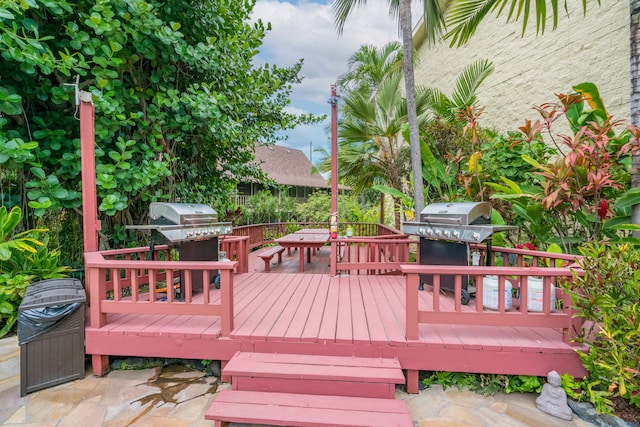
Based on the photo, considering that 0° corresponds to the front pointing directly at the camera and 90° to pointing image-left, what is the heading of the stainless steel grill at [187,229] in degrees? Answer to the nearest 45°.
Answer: approximately 315°

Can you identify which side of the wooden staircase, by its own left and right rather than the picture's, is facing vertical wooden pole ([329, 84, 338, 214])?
back

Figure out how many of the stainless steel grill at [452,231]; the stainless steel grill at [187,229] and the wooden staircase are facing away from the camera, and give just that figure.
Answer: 0

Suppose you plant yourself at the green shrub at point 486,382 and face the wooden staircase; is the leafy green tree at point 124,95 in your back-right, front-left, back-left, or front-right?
front-right

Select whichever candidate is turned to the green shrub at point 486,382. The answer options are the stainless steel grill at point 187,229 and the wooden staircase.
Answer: the stainless steel grill

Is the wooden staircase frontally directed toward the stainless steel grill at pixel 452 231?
no

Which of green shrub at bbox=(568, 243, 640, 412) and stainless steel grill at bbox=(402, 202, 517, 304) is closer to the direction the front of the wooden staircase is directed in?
the green shrub

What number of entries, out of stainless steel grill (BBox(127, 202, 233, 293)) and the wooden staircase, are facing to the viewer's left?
0

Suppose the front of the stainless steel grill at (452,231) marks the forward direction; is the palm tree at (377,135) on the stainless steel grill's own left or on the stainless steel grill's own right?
on the stainless steel grill's own right

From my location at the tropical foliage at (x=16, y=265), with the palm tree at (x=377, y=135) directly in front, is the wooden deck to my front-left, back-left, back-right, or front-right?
front-right

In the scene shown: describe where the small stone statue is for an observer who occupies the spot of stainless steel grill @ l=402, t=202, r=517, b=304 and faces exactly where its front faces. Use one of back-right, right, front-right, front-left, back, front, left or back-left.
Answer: left

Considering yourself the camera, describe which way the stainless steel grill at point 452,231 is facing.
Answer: facing the viewer and to the left of the viewer

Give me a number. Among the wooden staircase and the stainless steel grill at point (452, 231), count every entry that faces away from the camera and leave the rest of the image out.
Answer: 0

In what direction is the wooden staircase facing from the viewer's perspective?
toward the camera

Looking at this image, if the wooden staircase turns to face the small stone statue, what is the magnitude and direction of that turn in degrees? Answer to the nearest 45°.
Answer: approximately 90° to its left
